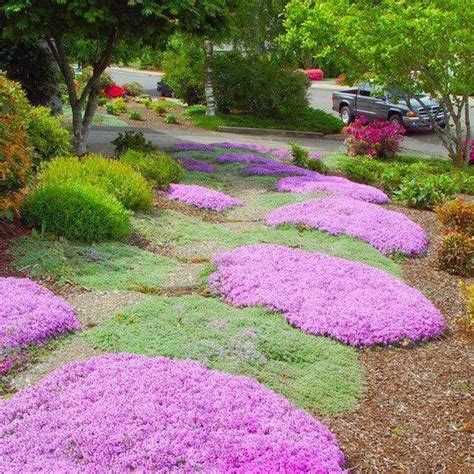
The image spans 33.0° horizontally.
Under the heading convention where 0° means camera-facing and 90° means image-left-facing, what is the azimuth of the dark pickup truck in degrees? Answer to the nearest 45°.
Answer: approximately 315°

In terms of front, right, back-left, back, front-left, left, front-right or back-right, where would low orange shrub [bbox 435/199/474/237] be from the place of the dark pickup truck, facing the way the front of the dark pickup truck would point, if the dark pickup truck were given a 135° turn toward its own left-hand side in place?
back

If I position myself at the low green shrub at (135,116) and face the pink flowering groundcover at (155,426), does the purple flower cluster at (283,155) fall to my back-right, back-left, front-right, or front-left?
front-left

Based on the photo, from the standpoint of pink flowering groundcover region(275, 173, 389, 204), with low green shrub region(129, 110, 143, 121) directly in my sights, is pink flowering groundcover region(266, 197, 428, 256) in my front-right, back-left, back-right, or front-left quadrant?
back-left

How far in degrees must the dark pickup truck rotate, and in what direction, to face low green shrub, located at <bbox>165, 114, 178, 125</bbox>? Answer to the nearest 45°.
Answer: approximately 135° to its right

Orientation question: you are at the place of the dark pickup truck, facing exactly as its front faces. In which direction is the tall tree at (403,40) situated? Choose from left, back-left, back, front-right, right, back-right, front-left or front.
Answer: front-right

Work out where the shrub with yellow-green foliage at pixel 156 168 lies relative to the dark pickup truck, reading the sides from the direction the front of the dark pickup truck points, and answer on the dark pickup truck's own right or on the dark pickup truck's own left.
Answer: on the dark pickup truck's own right

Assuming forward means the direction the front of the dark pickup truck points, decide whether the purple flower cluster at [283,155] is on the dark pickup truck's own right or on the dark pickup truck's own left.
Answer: on the dark pickup truck's own right

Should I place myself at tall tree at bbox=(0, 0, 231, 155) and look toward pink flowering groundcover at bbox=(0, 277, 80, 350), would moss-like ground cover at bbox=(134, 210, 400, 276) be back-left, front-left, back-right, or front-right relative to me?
front-left

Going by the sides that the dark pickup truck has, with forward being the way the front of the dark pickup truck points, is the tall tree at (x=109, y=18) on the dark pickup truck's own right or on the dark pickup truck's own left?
on the dark pickup truck's own right
